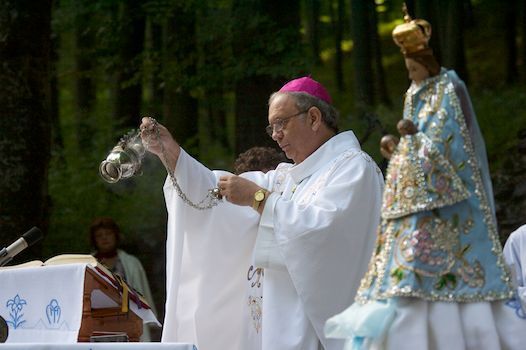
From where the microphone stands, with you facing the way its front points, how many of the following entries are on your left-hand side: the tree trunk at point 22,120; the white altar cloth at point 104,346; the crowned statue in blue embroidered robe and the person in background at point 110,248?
2

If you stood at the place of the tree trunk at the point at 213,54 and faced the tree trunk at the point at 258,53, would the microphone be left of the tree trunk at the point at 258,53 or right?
right

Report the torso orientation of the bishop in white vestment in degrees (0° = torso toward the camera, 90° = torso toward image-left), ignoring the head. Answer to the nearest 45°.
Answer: approximately 45°

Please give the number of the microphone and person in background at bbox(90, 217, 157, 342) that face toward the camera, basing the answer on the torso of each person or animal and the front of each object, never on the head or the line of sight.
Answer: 1

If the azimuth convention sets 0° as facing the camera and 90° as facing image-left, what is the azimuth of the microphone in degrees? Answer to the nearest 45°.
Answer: approximately 270°

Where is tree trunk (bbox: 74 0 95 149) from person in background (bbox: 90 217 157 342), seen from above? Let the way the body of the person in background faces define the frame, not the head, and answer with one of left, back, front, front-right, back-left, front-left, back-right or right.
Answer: back

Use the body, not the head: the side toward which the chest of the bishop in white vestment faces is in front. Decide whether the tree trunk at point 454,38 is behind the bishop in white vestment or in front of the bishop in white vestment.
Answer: behind
